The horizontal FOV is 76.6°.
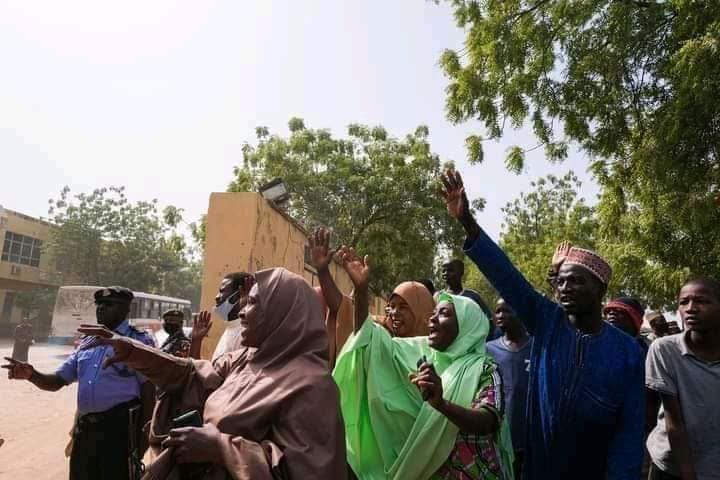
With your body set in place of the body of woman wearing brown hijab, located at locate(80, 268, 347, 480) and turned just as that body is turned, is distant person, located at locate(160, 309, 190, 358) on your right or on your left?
on your right

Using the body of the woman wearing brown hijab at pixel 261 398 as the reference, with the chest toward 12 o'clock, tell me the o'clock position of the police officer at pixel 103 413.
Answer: The police officer is roughly at 2 o'clock from the woman wearing brown hijab.

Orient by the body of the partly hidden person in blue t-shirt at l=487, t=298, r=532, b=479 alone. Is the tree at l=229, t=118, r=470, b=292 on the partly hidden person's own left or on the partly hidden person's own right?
on the partly hidden person's own right

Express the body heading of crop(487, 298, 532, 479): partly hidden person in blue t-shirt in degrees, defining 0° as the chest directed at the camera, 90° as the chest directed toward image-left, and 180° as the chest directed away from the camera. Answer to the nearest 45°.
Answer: approximately 45°

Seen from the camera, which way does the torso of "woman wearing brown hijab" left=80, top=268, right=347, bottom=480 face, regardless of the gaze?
to the viewer's left
